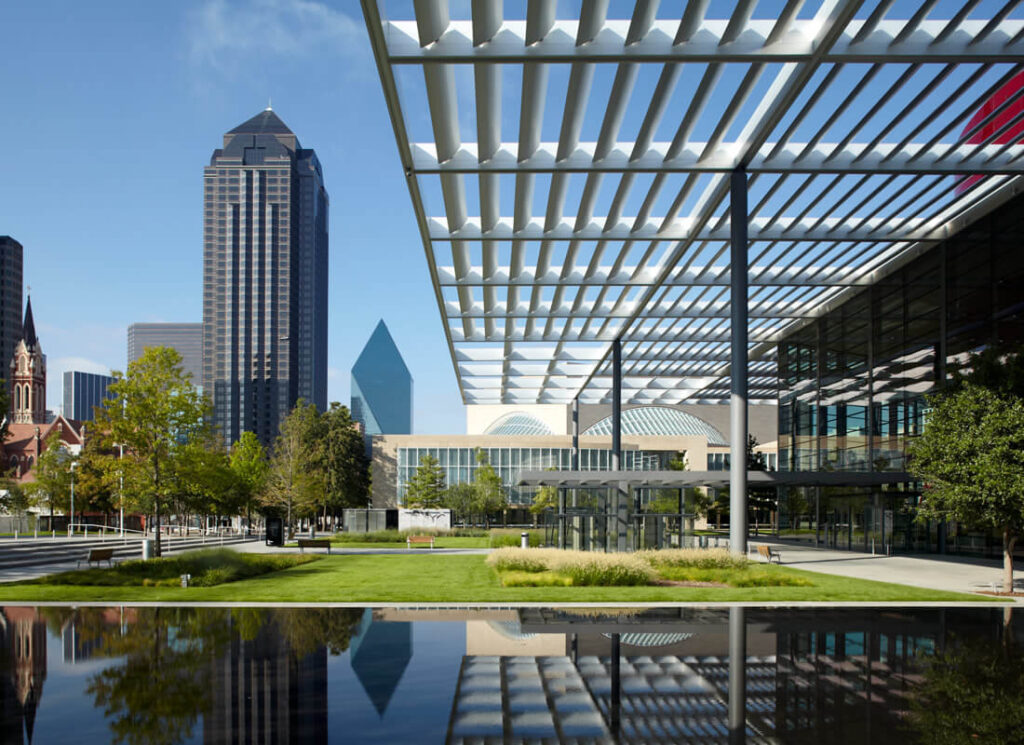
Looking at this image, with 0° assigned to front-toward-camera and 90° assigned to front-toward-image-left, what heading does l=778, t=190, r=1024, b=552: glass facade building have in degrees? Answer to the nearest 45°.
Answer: approximately 45°

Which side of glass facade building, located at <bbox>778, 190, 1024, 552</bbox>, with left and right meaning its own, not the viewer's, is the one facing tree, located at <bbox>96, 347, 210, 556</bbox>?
front

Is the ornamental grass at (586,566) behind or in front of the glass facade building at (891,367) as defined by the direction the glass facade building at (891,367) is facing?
in front

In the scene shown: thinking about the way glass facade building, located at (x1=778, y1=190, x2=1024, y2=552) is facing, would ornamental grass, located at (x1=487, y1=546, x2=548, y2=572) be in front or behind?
in front

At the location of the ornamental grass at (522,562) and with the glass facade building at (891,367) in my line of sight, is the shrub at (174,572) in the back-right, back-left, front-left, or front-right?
back-left

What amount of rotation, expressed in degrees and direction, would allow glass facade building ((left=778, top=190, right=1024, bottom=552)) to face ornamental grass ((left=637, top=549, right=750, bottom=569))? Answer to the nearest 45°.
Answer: approximately 45° to its left

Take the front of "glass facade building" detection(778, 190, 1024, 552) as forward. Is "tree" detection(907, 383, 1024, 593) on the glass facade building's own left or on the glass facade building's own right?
on the glass facade building's own left
